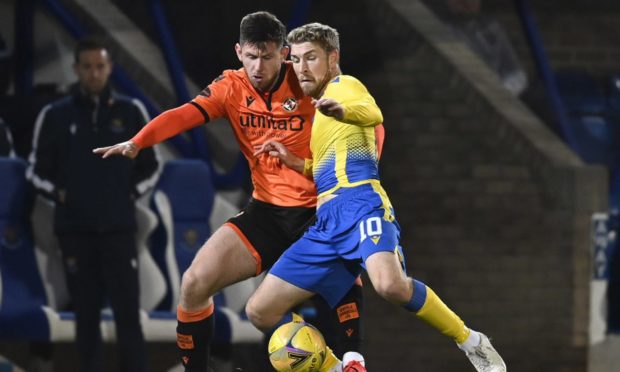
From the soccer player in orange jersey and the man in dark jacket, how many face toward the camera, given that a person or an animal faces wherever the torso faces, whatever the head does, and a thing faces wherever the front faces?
2

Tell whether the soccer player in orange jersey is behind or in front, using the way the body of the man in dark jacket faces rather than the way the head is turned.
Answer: in front

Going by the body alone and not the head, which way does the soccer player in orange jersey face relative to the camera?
toward the camera

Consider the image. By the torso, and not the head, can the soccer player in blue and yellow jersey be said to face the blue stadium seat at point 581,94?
no

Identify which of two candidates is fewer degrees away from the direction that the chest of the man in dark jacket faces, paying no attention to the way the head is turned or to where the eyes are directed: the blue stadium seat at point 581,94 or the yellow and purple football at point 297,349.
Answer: the yellow and purple football

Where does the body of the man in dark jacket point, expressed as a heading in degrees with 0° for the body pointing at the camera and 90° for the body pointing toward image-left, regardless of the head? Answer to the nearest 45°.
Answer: approximately 0°

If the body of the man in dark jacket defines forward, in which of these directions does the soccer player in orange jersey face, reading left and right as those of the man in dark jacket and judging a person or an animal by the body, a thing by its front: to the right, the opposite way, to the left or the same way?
the same way

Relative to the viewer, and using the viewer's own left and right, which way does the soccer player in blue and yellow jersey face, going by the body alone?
facing the viewer and to the left of the viewer

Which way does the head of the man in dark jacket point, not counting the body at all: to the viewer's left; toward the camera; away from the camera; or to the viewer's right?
toward the camera

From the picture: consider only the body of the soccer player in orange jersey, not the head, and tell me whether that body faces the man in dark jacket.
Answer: no

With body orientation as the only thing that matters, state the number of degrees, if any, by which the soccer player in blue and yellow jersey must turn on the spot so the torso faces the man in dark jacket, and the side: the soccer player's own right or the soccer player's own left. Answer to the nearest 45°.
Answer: approximately 90° to the soccer player's own right

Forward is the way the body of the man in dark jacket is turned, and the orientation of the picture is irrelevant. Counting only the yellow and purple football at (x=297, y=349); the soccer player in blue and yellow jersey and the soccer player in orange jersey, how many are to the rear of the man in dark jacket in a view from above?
0

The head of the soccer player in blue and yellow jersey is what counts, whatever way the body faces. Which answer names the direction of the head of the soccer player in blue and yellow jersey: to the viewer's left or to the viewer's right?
to the viewer's left

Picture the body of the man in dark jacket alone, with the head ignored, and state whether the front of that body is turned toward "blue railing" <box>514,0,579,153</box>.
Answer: no

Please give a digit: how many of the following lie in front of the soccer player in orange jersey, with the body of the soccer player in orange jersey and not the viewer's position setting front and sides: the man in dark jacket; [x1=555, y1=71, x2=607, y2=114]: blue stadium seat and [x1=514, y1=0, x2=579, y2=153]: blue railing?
0
